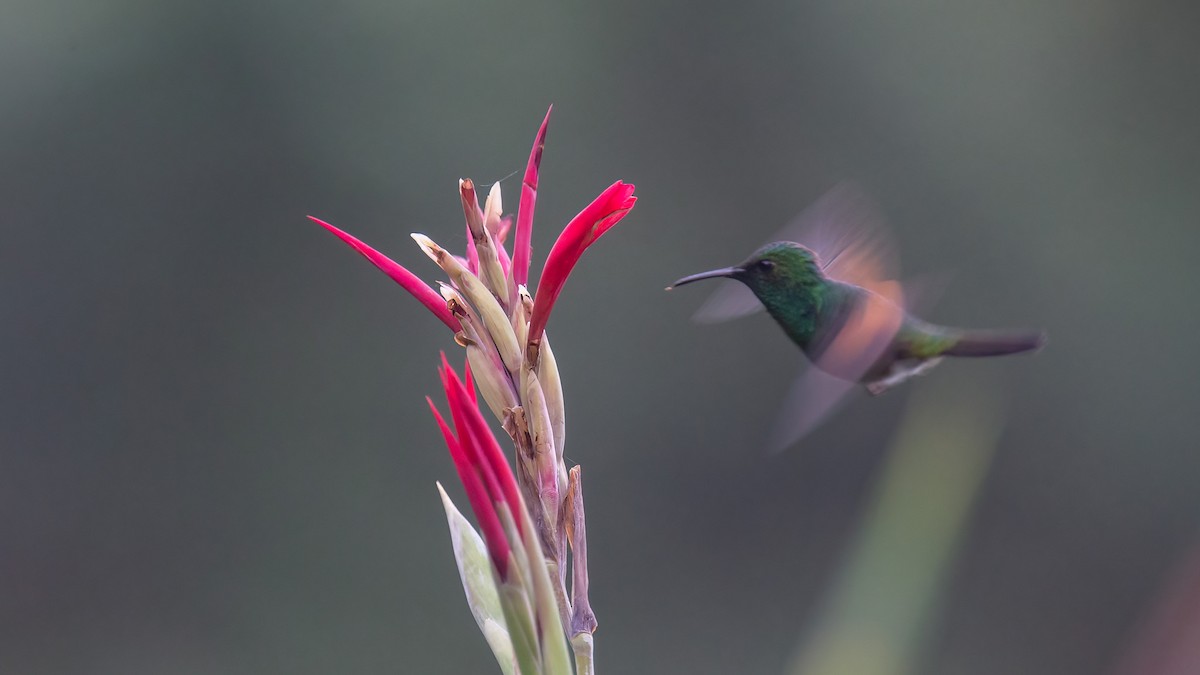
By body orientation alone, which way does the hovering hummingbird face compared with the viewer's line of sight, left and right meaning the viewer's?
facing to the left of the viewer
